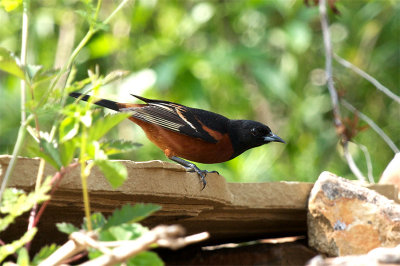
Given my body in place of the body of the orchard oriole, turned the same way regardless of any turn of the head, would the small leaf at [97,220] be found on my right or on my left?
on my right

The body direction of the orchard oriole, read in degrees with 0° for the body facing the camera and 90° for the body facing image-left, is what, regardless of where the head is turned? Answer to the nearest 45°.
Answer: approximately 270°

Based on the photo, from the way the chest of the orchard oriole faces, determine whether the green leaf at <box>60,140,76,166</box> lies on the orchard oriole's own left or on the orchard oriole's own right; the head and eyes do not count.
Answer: on the orchard oriole's own right

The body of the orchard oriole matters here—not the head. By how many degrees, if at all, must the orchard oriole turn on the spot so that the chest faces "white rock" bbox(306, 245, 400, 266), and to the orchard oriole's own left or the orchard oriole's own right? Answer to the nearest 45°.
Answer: approximately 90° to the orchard oriole's own right

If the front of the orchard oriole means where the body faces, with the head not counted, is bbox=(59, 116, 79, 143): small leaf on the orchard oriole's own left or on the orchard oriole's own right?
on the orchard oriole's own right

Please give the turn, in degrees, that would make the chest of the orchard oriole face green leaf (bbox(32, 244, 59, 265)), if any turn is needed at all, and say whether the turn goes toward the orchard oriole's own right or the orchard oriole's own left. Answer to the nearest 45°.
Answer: approximately 90° to the orchard oriole's own right
